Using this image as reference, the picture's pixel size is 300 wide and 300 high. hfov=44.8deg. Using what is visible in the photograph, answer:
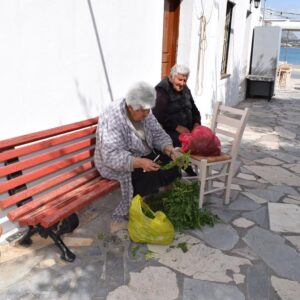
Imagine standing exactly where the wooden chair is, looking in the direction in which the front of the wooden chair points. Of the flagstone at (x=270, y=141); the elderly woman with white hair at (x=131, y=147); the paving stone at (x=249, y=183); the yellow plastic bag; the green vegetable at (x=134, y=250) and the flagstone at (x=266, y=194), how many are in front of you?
3

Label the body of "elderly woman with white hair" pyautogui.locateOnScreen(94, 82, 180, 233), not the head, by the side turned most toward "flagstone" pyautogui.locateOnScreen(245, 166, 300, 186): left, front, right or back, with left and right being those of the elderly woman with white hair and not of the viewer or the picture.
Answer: left

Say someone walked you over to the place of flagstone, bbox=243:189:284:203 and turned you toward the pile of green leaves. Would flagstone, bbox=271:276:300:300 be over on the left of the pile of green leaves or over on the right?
left

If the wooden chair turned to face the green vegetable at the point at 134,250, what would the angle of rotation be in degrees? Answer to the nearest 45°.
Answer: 0° — it already faces it

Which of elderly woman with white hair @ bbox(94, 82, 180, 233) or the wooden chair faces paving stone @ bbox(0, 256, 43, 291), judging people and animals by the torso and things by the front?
the wooden chair

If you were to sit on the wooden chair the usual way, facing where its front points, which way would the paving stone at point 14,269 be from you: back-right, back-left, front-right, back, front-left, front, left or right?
front

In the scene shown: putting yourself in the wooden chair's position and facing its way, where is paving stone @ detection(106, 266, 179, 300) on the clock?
The paving stone is roughly at 11 o'clock from the wooden chair.

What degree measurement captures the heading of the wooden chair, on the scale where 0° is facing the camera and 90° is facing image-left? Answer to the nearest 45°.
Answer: approximately 45°

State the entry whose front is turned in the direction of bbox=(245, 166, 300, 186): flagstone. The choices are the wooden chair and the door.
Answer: the door

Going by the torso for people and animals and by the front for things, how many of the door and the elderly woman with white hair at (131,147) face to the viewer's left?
0

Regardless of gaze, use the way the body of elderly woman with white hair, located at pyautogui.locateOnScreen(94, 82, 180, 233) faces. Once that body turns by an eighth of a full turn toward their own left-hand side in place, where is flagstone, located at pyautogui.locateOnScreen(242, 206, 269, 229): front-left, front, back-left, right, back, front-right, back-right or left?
front

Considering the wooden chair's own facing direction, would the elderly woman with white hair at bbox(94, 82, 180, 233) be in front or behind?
in front

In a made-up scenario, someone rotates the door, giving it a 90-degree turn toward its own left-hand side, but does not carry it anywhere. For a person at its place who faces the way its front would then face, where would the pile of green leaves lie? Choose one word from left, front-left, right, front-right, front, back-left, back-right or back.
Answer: back-right

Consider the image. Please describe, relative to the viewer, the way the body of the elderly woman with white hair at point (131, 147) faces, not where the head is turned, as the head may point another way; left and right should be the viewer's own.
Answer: facing the viewer and to the right of the viewer

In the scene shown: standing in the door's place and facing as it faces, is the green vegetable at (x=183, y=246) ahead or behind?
ahead

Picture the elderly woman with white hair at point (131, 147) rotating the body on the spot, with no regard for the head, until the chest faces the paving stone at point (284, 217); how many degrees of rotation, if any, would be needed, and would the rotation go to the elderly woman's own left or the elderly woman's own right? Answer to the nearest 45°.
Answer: approximately 45° to the elderly woman's own left

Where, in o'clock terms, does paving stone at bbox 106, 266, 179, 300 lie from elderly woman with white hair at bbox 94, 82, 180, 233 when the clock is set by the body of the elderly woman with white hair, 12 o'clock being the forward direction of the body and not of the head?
The paving stone is roughly at 1 o'clock from the elderly woman with white hair.

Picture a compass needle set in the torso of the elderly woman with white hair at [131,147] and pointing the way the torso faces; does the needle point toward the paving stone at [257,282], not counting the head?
yes

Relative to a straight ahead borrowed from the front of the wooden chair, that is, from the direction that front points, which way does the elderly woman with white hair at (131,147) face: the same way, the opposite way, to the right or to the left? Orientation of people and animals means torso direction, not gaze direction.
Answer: to the left
